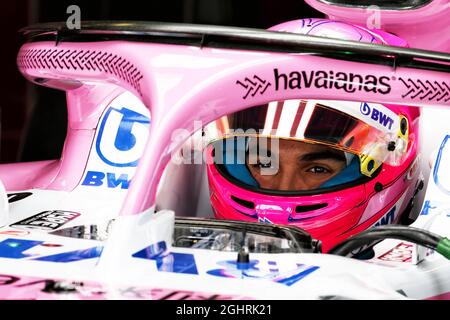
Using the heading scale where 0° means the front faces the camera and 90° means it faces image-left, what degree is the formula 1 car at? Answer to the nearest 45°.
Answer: approximately 45°
